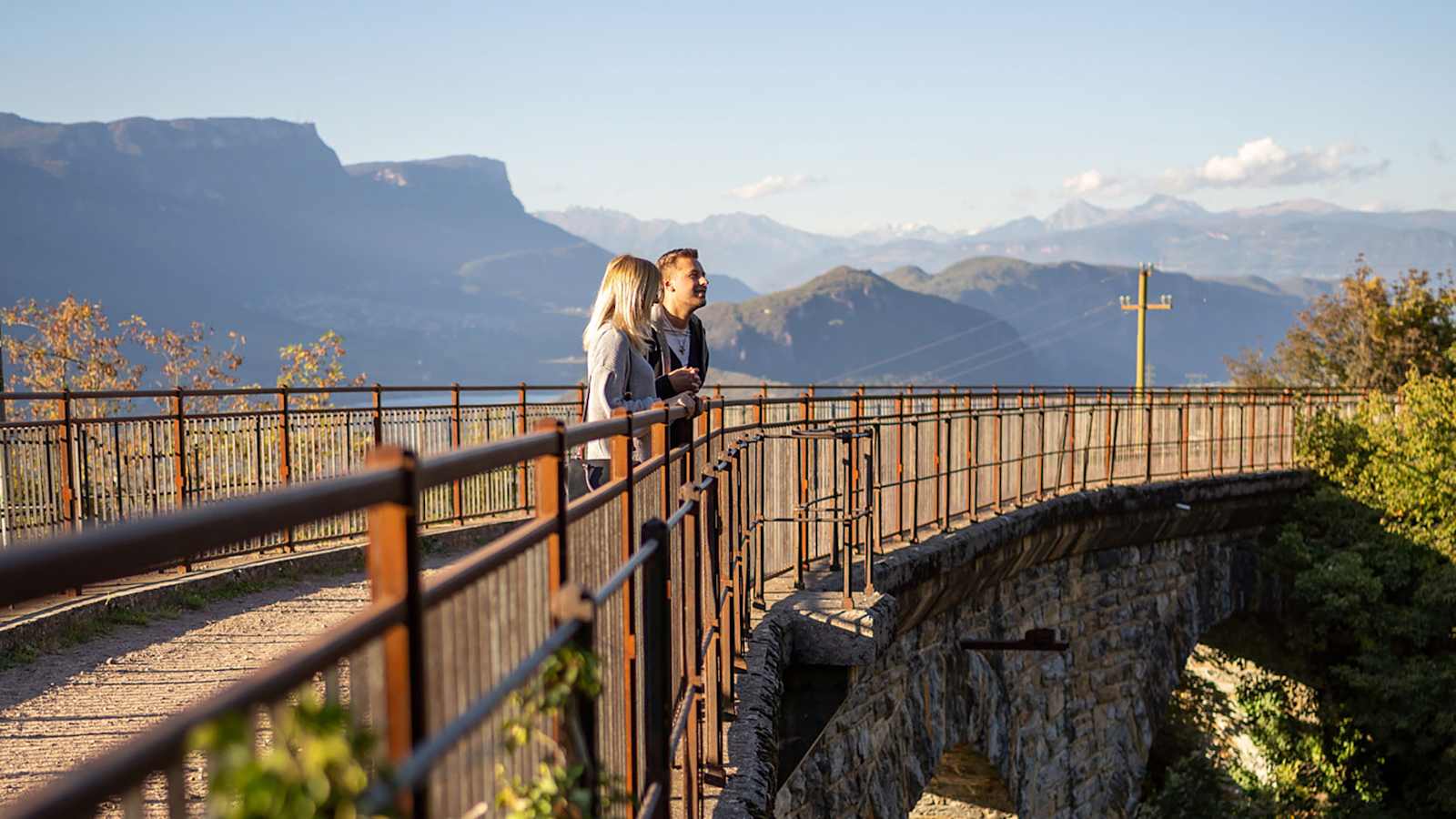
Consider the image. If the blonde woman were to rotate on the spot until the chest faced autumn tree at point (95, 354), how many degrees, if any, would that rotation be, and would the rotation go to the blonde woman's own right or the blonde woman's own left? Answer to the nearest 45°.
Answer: approximately 135° to the blonde woman's own left

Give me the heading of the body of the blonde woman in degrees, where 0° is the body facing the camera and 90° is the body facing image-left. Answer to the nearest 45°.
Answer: approximately 270°

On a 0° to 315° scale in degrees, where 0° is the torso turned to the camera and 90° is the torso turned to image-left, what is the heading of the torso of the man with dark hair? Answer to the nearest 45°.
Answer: approximately 315°

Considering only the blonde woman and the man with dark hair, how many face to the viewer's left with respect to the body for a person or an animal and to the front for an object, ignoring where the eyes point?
0

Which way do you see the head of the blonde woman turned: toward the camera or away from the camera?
away from the camera

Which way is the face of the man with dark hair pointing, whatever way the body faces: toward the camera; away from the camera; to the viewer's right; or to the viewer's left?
to the viewer's right
